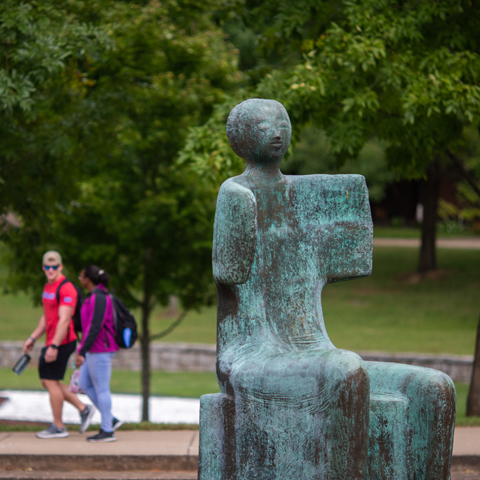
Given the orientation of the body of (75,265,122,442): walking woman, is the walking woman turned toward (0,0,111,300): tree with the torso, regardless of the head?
no

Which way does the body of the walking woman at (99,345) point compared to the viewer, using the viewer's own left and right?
facing to the left of the viewer

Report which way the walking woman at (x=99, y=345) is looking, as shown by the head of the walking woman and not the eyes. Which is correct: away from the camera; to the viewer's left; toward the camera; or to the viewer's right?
to the viewer's left

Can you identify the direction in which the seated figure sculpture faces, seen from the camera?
facing the viewer and to the right of the viewer

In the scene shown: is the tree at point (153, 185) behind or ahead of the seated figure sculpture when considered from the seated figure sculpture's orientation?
behind

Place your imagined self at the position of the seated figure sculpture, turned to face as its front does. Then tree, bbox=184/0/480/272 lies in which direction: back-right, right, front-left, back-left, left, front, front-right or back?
back-left

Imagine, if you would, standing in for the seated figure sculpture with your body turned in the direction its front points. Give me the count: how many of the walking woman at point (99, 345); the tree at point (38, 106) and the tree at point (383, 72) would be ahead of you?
0
